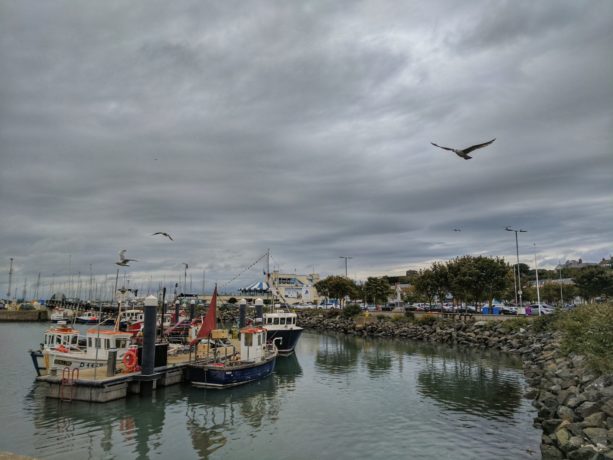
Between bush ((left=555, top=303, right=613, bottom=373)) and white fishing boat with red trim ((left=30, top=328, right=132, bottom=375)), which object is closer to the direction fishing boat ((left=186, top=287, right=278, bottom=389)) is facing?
the bush

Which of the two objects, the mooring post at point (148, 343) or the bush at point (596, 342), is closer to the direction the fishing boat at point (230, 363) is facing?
the bush

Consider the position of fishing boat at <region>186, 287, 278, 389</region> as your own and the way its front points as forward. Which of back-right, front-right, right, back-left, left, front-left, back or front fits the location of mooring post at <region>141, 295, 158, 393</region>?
back

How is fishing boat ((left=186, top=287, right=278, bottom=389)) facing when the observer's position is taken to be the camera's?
facing away from the viewer and to the right of the viewer

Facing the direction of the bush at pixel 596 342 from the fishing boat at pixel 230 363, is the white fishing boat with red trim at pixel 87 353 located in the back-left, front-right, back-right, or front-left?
back-right

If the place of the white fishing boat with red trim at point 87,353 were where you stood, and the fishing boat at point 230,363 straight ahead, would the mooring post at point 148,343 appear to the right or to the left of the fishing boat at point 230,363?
right

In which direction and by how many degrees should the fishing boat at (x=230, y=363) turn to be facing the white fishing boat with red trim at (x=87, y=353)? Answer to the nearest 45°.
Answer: approximately 135° to its left
